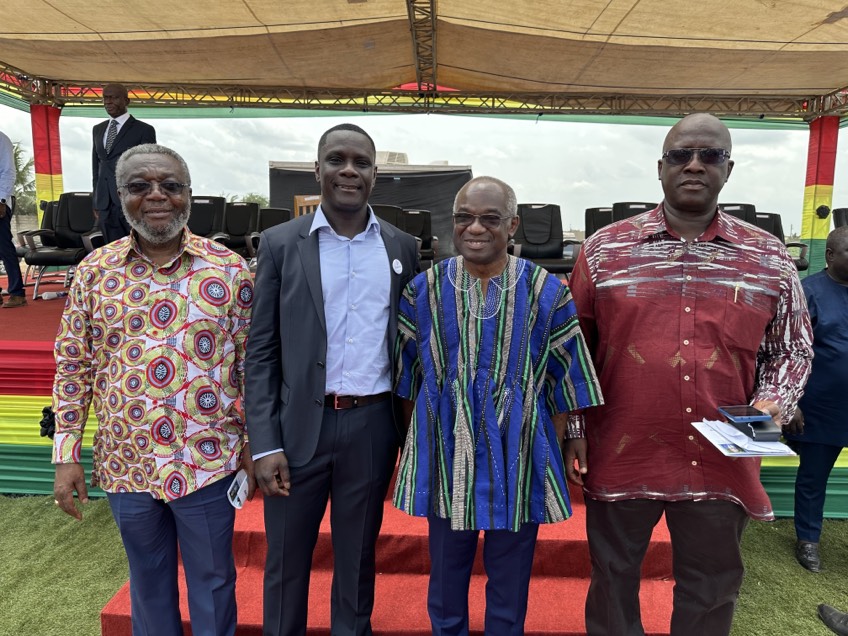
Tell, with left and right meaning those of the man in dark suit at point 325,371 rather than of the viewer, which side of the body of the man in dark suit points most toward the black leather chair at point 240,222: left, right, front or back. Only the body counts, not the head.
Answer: back

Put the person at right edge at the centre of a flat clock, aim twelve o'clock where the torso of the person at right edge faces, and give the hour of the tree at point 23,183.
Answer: The tree is roughly at 5 o'clock from the person at right edge.

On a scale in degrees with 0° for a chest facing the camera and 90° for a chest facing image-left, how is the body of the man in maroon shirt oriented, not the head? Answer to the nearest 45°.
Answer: approximately 0°

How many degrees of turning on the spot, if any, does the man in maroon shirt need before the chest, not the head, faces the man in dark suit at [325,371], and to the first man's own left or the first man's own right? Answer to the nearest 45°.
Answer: approximately 90° to the first man's own right

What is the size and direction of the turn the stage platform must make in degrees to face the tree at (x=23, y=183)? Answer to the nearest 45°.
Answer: approximately 135° to its right
